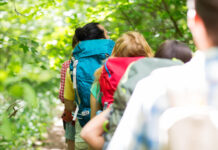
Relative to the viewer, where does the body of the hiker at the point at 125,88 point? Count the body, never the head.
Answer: away from the camera

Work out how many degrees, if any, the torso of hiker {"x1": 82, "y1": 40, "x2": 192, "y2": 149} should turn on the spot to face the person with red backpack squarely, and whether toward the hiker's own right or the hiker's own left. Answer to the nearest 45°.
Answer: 0° — they already face them

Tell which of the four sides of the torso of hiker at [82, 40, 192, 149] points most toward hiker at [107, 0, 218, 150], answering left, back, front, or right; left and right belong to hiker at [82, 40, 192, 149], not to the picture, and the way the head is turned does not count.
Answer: back

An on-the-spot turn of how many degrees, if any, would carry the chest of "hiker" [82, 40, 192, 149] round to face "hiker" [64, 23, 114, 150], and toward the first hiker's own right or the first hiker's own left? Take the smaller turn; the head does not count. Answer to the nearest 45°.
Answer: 0° — they already face them

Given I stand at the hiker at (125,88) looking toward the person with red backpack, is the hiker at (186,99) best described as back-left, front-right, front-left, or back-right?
back-right

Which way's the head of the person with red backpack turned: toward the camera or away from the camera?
away from the camera
